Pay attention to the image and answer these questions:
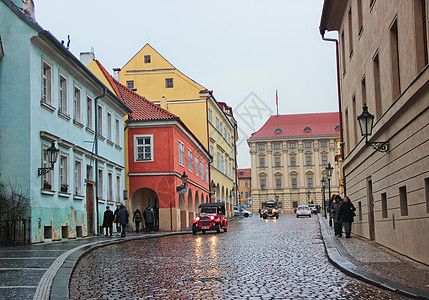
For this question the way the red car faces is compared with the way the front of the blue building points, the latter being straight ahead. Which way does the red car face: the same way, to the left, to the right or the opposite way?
to the right

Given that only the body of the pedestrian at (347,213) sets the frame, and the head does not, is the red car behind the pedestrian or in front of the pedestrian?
behind

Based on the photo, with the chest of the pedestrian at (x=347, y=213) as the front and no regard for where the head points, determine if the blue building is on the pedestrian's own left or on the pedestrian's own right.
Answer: on the pedestrian's own right

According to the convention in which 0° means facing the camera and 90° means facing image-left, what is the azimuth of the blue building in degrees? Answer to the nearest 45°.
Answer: approximately 315°

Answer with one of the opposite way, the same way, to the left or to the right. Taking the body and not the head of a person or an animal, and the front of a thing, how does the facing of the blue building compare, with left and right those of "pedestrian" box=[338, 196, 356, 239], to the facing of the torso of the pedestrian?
to the left

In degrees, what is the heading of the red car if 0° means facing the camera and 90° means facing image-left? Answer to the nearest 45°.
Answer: approximately 45°

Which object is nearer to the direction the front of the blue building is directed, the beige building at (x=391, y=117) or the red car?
the beige building

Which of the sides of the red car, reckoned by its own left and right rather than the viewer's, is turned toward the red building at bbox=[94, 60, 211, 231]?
right

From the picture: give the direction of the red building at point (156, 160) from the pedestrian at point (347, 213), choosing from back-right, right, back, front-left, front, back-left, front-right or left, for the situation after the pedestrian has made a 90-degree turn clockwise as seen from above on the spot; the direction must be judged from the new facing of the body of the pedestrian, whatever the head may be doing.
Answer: front-right

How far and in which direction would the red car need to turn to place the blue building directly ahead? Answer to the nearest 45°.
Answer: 0° — it already faces it

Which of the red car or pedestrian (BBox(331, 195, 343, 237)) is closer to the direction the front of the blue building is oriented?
the pedestrian

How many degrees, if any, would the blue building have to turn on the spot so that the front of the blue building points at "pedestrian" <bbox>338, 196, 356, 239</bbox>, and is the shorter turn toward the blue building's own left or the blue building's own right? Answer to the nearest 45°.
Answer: approximately 45° to the blue building's own left
